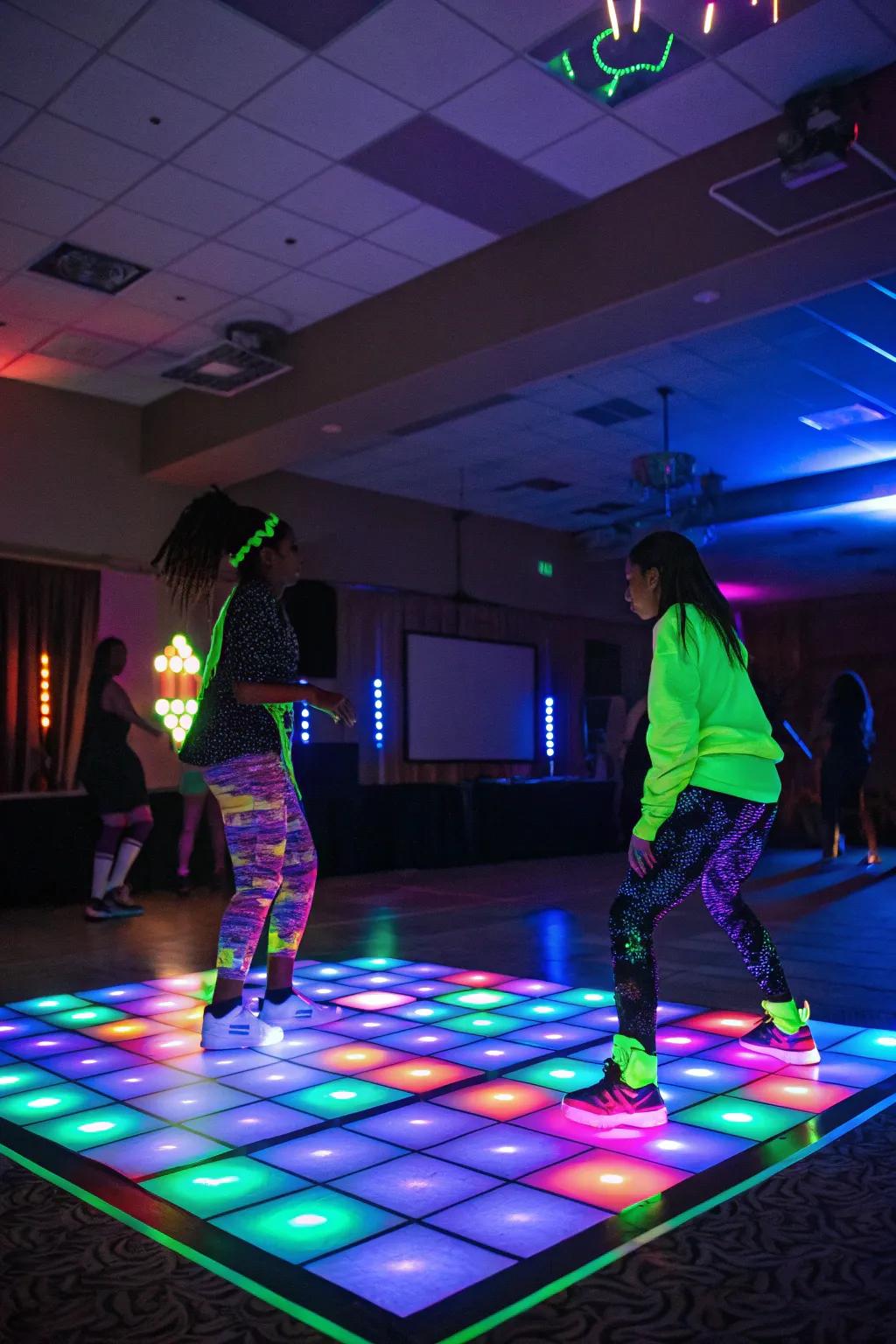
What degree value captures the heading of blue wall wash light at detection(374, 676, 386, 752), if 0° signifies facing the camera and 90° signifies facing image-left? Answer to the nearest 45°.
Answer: approximately 0°

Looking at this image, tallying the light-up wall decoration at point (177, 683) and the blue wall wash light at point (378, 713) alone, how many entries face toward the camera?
2

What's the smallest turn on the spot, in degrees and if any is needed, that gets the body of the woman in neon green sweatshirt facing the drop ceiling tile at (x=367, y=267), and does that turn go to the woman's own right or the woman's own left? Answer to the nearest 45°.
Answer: approximately 45° to the woman's own right

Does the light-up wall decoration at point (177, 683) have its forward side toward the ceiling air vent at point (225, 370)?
yes

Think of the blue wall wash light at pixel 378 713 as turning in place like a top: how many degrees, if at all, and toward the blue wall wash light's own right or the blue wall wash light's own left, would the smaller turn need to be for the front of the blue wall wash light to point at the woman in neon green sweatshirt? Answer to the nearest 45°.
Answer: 0° — it already faces them

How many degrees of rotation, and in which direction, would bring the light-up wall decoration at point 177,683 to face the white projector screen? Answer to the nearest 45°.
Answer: approximately 135° to its left

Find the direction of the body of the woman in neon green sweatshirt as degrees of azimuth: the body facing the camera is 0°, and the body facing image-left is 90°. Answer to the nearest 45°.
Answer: approximately 90°

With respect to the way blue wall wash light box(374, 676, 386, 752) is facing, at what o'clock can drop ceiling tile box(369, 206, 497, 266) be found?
The drop ceiling tile is roughly at 12 o'clock from the blue wall wash light.

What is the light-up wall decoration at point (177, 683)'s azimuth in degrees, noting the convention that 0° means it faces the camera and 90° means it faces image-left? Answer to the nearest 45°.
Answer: approximately 0°
